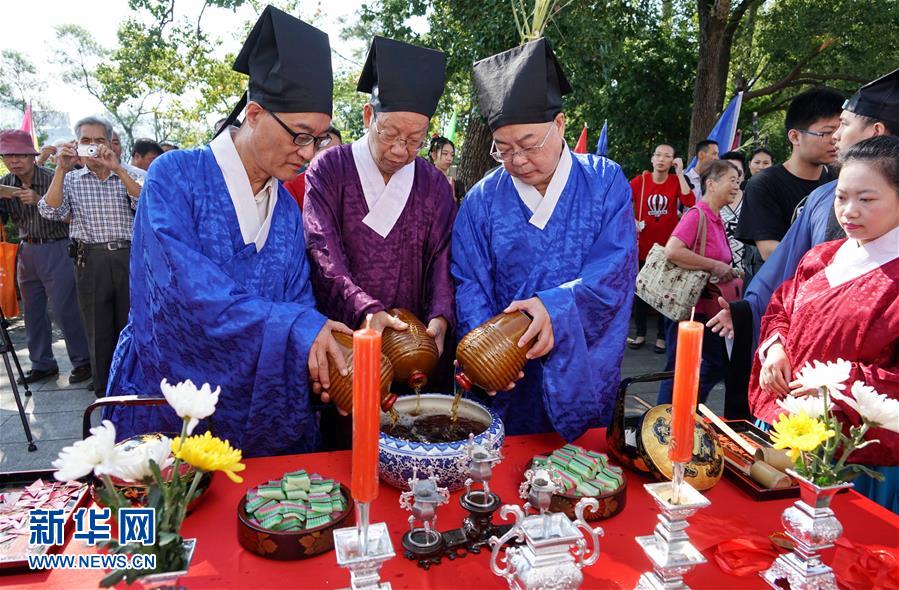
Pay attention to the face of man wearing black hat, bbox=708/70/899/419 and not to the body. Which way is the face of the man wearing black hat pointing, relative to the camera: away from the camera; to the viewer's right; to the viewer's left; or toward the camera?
to the viewer's left

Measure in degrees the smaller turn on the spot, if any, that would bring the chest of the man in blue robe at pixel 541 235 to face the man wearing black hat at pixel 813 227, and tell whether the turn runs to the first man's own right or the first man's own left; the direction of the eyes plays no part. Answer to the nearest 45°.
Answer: approximately 135° to the first man's own left

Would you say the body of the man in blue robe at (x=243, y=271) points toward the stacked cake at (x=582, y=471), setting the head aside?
yes

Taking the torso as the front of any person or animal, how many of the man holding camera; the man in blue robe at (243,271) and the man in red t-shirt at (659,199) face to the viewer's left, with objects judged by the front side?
0

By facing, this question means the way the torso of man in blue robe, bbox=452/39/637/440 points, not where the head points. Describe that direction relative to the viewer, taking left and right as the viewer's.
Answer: facing the viewer and to the left of the viewer

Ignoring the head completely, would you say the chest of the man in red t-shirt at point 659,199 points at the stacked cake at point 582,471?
yes

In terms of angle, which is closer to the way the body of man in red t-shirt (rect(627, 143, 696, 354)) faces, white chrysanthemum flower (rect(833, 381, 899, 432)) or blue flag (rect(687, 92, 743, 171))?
the white chrysanthemum flower

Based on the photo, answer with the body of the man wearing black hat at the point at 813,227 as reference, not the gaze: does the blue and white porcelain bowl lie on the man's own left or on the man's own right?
on the man's own left

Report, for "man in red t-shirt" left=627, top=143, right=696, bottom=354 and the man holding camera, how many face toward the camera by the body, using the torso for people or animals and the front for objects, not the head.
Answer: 2

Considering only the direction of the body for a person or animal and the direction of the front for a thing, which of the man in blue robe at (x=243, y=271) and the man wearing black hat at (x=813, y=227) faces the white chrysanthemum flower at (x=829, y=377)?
the man in blue robe

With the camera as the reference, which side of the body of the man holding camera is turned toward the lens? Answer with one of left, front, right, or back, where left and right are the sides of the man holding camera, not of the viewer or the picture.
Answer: front

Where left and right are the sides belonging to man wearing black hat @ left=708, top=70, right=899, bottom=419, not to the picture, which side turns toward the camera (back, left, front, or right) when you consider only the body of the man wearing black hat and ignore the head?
left

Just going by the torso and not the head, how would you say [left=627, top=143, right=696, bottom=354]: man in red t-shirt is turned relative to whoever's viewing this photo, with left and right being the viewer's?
facing the viewer

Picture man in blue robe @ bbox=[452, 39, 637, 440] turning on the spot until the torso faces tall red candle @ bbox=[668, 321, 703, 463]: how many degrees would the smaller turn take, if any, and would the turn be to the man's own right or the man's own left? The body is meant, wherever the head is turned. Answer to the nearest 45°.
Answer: approximately 45° to the man's own left

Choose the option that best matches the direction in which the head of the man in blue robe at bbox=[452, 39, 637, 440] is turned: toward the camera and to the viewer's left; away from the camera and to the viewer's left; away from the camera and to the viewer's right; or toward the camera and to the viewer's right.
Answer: toward the camera and to the viewer's left

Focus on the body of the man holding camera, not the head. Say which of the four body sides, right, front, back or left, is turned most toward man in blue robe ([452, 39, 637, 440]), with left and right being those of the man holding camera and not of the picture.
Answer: front

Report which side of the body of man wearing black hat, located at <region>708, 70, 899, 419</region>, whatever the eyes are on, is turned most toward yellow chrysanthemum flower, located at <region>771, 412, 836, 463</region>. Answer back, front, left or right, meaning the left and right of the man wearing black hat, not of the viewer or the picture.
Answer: left
